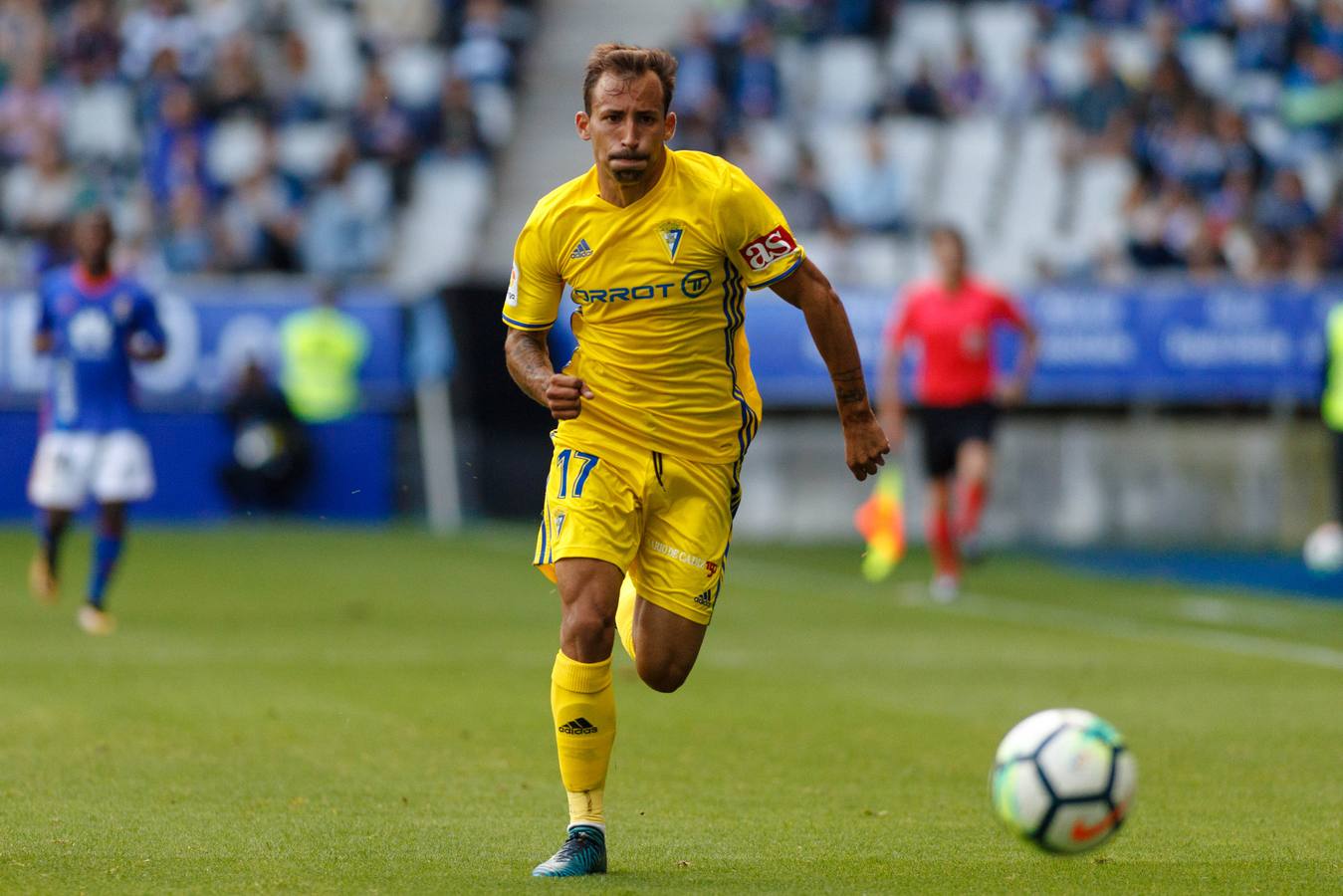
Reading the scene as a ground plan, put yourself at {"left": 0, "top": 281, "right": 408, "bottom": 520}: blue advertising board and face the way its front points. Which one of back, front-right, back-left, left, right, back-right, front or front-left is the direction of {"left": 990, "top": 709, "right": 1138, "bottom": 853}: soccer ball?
front

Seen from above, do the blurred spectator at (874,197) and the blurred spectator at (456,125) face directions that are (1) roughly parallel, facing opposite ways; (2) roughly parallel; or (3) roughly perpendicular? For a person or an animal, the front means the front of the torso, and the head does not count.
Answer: roughly parallel

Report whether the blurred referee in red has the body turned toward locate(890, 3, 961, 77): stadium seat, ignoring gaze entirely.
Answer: no

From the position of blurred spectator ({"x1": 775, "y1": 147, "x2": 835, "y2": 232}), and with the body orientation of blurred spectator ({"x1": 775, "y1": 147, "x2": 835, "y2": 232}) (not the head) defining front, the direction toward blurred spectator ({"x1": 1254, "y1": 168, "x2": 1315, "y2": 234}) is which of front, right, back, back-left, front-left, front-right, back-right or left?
left

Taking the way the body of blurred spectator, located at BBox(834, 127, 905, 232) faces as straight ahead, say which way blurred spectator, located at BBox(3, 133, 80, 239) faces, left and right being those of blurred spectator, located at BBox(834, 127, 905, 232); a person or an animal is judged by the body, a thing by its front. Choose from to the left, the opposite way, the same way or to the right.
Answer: the same way

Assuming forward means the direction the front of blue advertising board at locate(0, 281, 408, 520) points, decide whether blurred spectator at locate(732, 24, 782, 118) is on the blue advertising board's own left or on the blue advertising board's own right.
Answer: on the blue advertising board's own left

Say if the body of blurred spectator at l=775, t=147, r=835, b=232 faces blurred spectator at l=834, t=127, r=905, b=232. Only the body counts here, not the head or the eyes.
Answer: no

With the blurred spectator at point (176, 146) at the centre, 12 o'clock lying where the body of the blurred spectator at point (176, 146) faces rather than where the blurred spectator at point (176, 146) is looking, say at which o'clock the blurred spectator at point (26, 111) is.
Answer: the blurred spectator at point (26, 111) is roughly at 4 o'clock from the blurred spectator at point (176, 146).

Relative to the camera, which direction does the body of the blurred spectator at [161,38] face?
toward the camera

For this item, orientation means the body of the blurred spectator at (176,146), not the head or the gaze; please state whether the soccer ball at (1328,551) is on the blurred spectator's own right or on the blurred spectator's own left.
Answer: on the blurred spectator's own left

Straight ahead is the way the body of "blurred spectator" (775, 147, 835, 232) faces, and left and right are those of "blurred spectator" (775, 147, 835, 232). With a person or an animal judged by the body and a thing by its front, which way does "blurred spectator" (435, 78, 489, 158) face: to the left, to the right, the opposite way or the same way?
the same way

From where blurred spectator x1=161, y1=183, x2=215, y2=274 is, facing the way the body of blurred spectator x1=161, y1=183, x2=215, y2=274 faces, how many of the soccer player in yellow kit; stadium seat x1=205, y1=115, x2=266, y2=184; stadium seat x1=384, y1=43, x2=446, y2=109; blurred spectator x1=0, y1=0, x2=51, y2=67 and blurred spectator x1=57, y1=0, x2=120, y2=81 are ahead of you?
1

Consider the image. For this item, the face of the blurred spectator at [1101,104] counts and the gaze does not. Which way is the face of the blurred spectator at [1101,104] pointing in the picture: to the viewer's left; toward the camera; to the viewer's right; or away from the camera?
toward the camera
